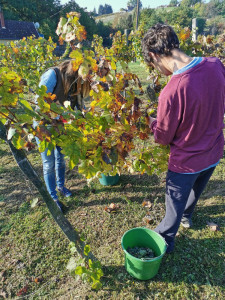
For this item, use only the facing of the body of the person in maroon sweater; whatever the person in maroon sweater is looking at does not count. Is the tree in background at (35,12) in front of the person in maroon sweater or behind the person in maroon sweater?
in front

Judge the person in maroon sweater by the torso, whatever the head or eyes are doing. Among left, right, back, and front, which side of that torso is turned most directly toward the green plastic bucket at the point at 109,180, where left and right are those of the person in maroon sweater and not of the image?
front

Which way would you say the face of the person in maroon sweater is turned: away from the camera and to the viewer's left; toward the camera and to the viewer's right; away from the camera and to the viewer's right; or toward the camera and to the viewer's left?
away from the camera and to the viewer's left

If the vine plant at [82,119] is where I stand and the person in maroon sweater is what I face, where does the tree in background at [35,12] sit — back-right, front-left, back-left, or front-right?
back-left

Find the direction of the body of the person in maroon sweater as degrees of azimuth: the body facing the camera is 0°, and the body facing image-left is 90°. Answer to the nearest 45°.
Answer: approximately 135°
